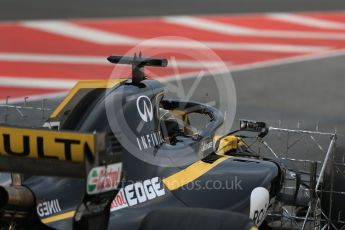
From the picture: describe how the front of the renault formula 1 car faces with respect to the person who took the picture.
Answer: facing away from the viewer and to the right of the viewer
